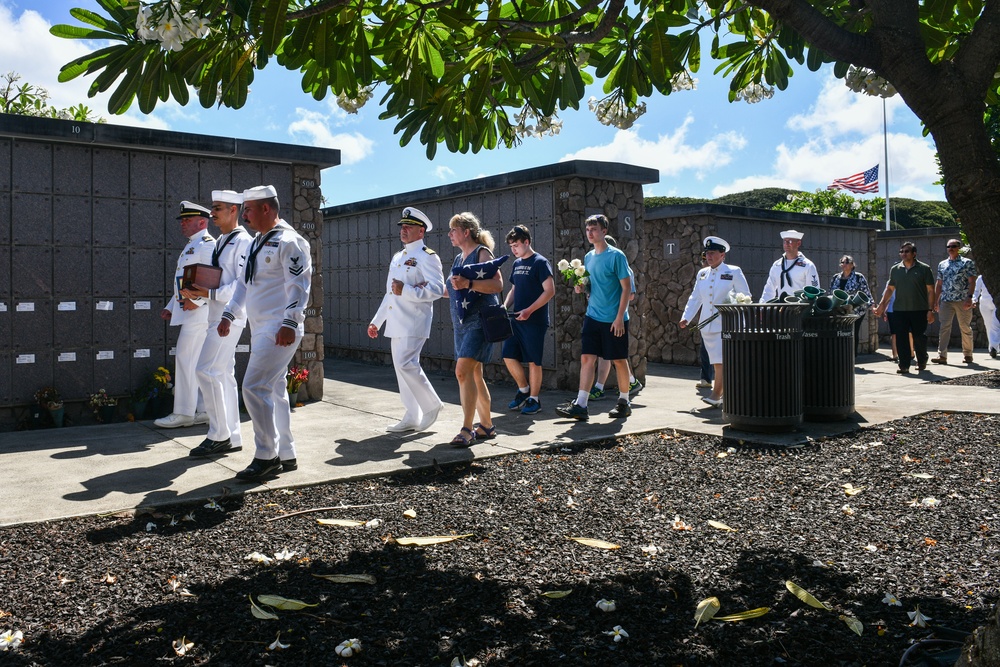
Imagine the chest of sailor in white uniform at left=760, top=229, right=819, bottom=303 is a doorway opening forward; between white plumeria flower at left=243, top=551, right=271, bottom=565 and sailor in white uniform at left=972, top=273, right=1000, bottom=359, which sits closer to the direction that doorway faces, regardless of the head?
the white plumeria flower

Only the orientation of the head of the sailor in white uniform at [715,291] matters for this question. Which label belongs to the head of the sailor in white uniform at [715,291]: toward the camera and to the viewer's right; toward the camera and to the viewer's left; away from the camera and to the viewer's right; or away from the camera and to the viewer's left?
toward the camera and to the viewer's left

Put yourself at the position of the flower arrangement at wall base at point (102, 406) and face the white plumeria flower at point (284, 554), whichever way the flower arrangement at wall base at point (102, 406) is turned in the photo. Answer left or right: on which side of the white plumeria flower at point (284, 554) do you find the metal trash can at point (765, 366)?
left

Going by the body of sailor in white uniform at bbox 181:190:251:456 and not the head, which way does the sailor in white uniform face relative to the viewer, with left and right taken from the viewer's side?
facing to the left of the viewer

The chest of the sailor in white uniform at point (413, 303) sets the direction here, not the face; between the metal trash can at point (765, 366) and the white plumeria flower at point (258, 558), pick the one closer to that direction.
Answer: the white plumeria flower

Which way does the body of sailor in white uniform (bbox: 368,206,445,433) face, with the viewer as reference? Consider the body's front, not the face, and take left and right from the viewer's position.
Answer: facing the viewer and to the left of the viewer

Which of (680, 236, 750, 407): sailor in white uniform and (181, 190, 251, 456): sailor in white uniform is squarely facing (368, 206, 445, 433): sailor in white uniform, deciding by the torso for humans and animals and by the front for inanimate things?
(680, 236, 750, 407): sailor in white uniform

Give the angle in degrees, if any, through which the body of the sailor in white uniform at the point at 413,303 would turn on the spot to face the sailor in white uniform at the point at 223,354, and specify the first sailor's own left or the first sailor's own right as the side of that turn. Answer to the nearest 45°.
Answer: approximately 45° to the first sailor's own right
